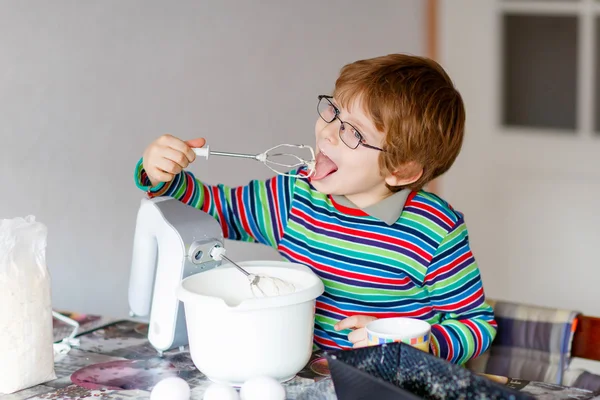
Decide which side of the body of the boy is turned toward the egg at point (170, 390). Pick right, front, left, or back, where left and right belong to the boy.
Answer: front

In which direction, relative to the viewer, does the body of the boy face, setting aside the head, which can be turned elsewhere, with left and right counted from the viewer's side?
facing the viewer and to the left of the viewer

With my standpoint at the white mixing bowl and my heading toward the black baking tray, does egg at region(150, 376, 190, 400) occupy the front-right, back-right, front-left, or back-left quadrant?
back-right

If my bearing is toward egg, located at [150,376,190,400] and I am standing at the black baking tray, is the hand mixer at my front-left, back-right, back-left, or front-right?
front-right

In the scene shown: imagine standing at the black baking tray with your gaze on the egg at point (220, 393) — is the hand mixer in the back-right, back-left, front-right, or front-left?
front-right
